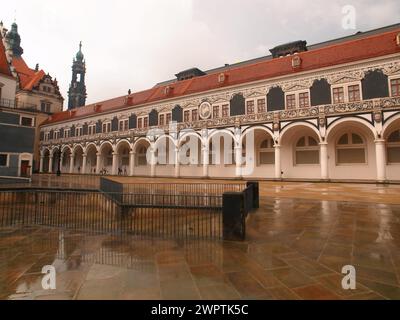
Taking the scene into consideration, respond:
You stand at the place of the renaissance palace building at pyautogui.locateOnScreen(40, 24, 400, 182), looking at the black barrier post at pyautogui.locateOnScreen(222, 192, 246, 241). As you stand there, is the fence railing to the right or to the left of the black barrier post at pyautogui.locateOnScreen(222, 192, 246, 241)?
right

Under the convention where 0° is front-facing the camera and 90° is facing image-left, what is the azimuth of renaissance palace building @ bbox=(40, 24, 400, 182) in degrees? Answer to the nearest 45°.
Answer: approximately 45°

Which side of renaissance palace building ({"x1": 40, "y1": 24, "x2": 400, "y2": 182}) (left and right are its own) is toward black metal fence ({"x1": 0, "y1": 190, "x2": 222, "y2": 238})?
front

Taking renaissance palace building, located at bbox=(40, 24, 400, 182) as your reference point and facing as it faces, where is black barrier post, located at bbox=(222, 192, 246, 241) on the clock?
The black barrier post is roughly at 11 o'clock from the renaissance palace building.
